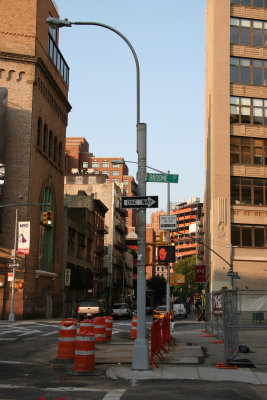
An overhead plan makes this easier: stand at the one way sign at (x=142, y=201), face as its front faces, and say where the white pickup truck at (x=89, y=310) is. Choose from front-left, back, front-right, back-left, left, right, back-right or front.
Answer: back

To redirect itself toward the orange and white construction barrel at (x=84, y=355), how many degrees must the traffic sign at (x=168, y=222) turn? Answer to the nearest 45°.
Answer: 0° — it already faces it

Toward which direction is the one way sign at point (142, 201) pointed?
toward the camera

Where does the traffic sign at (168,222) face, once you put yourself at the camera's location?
facing the viewer

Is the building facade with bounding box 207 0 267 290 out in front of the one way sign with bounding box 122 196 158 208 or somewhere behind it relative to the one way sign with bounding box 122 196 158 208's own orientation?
behind

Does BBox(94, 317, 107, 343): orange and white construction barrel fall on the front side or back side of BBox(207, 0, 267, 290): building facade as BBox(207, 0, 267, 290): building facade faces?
on the front side

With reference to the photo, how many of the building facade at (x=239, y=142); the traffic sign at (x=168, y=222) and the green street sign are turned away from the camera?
0

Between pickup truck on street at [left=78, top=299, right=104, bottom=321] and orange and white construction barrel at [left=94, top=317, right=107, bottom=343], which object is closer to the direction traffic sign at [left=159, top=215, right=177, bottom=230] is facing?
the orange and white construction barrel

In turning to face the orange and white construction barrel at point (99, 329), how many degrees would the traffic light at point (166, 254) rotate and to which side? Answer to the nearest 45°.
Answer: approximately 45° to its right
